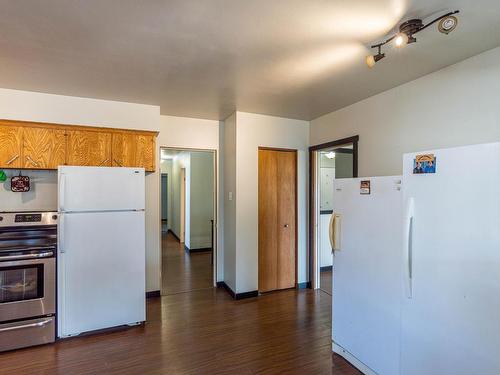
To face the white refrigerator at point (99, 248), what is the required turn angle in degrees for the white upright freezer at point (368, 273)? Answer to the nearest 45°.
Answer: approximately 45° to its right

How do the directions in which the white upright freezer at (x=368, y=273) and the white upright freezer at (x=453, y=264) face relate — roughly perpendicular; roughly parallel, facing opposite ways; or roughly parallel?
roughly parallel

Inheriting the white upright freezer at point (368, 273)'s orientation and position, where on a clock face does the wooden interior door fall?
The wooden interior door is roughly at 3 o'clock from the white upright freezer.

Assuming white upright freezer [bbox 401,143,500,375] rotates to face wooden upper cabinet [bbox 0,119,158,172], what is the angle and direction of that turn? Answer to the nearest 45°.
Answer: approximately 45° to its right

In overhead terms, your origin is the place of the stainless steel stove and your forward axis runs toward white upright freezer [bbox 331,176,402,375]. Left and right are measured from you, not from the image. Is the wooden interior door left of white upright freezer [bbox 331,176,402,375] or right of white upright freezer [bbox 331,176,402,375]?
left

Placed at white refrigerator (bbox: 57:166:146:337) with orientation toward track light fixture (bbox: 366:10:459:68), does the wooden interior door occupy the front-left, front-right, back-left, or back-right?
front-left

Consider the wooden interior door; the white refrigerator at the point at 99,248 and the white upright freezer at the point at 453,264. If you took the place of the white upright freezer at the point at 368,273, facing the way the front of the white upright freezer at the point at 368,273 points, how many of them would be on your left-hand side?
1

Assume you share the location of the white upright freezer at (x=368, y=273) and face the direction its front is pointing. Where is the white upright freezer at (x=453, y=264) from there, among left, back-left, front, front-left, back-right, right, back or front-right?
left

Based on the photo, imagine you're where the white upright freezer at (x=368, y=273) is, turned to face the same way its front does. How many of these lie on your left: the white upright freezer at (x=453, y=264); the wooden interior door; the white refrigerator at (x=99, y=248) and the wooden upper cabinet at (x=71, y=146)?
1

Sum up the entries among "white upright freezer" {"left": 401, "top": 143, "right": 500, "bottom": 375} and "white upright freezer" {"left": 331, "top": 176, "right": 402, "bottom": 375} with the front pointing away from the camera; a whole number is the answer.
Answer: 0

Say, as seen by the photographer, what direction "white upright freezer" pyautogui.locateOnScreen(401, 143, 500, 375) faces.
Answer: facing the viewer and to the left of the viewer

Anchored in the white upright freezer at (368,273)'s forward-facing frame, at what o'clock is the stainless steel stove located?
The stainless steel stove is roughly at 1 o'clock from the white upright freezer.

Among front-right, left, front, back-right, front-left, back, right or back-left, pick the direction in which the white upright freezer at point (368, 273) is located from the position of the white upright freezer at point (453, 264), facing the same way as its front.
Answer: right

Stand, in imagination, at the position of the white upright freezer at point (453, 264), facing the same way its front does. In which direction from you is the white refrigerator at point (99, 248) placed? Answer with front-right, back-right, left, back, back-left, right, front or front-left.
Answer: front-right
